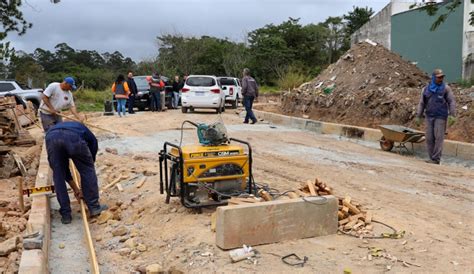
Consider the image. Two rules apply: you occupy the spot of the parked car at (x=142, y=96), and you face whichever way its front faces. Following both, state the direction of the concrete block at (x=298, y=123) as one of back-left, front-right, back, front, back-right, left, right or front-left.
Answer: front-left

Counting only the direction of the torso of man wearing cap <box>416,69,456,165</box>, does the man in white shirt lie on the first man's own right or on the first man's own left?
on the first man's own right

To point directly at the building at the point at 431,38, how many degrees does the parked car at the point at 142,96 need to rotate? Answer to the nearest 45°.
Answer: approximately 90° to its left

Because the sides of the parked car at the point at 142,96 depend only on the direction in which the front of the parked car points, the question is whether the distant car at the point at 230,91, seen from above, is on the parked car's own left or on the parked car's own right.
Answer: on the parked car's own left

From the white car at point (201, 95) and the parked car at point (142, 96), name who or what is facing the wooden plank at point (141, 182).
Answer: the parked car

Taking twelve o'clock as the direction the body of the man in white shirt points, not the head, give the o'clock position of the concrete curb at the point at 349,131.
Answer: The concrete curb is roughly at 10 o'clock from the man in white shirt.

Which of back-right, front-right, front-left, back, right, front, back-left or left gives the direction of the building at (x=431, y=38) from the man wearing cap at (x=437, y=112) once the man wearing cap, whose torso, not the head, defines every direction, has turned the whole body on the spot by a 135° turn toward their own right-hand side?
front-right

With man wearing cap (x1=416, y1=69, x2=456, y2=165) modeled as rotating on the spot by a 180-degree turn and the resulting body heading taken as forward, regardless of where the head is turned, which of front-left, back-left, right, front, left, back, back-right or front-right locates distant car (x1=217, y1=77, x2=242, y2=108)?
front-left

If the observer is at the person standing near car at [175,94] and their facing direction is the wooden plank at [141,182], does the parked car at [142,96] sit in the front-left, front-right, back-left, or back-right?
front-right

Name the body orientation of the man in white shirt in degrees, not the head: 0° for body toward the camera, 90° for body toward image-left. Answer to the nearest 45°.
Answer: approximately 315°

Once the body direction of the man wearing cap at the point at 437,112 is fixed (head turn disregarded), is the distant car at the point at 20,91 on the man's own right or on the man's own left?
on the man's own right

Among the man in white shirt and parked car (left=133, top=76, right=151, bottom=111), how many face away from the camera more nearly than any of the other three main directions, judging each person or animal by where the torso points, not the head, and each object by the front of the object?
0

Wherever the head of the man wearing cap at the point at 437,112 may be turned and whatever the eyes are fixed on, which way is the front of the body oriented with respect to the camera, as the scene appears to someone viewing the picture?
toward the camera

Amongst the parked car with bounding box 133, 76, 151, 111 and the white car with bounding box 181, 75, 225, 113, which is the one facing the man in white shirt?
the parked car

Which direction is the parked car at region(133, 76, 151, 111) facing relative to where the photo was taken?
toward the camera
